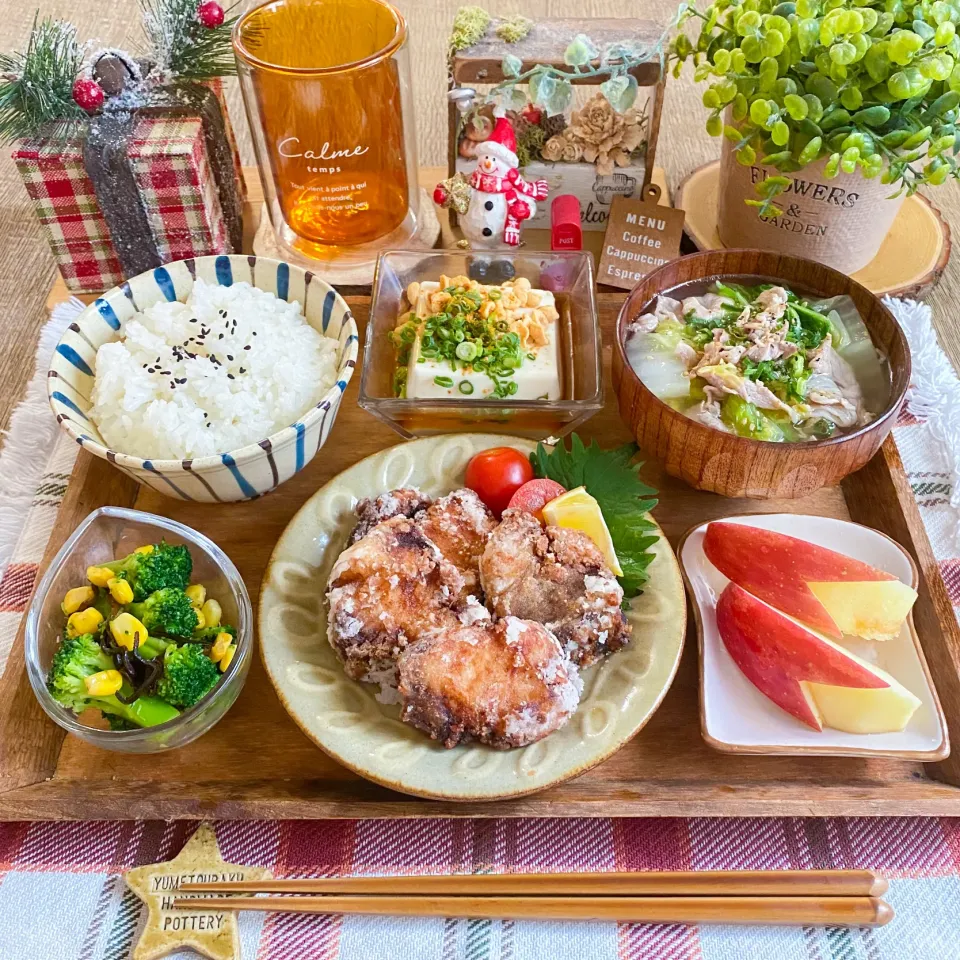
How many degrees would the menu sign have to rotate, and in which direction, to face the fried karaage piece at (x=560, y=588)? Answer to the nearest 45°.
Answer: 0° — it already faces it

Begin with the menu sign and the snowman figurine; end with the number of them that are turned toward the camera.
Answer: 2

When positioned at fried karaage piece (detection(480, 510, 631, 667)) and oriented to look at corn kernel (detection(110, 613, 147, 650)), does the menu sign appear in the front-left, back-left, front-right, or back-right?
back-right

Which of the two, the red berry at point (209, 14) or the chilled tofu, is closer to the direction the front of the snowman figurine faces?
the chilled tofu

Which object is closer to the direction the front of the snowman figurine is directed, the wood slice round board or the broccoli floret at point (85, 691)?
the broccoli floret

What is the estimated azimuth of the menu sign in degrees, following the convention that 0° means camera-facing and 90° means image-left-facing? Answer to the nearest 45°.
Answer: approximately 0°

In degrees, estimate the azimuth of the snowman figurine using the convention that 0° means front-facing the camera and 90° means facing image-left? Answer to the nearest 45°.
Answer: approximately 0°

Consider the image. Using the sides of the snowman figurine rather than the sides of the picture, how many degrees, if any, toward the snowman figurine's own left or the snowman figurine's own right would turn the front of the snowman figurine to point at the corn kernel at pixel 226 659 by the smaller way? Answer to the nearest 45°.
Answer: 0° — it already faces it

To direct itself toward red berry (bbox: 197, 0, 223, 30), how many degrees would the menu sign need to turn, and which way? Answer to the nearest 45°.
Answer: approximately 90° to its right
